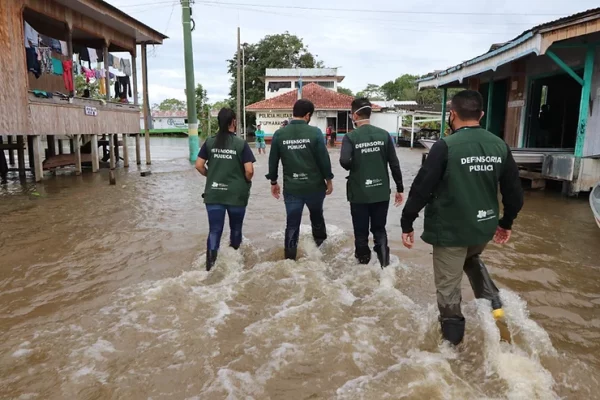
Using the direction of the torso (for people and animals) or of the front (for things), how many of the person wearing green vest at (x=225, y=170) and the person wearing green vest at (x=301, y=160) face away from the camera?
2

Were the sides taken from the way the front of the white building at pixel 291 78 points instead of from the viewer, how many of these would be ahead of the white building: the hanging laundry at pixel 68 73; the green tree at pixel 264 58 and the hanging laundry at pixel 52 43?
2

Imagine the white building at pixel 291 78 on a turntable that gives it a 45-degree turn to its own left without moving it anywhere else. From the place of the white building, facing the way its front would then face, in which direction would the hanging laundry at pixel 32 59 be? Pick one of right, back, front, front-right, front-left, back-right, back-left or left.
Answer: front-right

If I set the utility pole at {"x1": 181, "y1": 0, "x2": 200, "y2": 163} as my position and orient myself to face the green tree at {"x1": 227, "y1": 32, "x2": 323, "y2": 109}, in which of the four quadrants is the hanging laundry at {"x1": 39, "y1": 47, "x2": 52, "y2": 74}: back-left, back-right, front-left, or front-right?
back-left

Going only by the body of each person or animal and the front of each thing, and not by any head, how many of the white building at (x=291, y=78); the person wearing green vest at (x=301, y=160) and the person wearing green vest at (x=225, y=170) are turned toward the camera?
1

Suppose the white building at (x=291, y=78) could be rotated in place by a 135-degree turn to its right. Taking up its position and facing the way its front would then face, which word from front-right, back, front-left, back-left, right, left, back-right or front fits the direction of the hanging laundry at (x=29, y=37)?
back-left

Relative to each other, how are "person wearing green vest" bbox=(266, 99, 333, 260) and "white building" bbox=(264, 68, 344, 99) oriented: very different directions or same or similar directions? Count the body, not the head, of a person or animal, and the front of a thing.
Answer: very different directions

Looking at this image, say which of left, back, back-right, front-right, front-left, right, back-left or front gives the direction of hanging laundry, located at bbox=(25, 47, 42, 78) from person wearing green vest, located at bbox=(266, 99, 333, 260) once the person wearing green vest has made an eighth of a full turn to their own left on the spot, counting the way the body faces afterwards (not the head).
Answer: front

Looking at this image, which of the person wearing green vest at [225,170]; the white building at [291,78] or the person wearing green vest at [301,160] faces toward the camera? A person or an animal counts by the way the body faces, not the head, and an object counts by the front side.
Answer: the white building

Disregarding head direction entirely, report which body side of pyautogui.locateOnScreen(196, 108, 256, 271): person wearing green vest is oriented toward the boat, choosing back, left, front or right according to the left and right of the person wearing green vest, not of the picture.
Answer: right

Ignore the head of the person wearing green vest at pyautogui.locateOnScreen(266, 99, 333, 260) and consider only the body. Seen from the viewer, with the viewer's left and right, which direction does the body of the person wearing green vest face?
facing away from the viewer

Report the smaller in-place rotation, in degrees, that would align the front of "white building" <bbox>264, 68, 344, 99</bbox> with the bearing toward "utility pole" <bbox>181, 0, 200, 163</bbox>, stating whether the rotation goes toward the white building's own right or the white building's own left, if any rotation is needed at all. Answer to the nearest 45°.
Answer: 0° — it already faces it

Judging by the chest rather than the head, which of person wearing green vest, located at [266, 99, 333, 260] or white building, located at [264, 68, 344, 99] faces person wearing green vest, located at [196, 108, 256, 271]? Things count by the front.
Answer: the white building

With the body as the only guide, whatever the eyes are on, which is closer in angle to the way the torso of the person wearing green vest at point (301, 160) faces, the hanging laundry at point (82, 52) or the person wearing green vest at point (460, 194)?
the hanging laundry

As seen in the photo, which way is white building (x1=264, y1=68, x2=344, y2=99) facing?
toward the camera

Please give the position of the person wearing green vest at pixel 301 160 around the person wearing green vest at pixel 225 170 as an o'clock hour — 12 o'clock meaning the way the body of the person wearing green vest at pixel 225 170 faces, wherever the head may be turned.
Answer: the person wearing green vest at pixel 301 160 is roughly at 3 o'clock from the person wearing green vest at pixel 225 170.

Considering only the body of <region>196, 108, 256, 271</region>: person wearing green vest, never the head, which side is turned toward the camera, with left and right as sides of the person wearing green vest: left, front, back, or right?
back

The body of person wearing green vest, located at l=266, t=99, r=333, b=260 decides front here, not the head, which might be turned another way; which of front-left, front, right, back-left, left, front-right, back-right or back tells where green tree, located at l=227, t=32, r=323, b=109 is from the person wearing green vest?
front

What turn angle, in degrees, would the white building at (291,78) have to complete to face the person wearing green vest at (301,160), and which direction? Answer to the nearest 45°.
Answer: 0° — it already faces them

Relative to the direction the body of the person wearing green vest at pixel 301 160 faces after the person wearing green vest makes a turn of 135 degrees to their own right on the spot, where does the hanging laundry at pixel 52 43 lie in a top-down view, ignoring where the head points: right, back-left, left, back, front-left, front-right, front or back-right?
back
